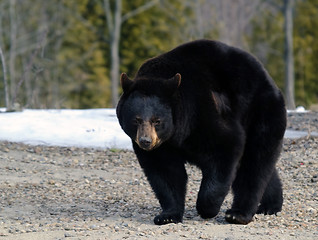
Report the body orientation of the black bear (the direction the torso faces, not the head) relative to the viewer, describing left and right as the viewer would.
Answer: facing the viewer and to the left of the viewer

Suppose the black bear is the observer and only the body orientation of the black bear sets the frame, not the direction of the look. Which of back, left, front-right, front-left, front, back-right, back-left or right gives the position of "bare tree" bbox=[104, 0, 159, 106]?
back-right
